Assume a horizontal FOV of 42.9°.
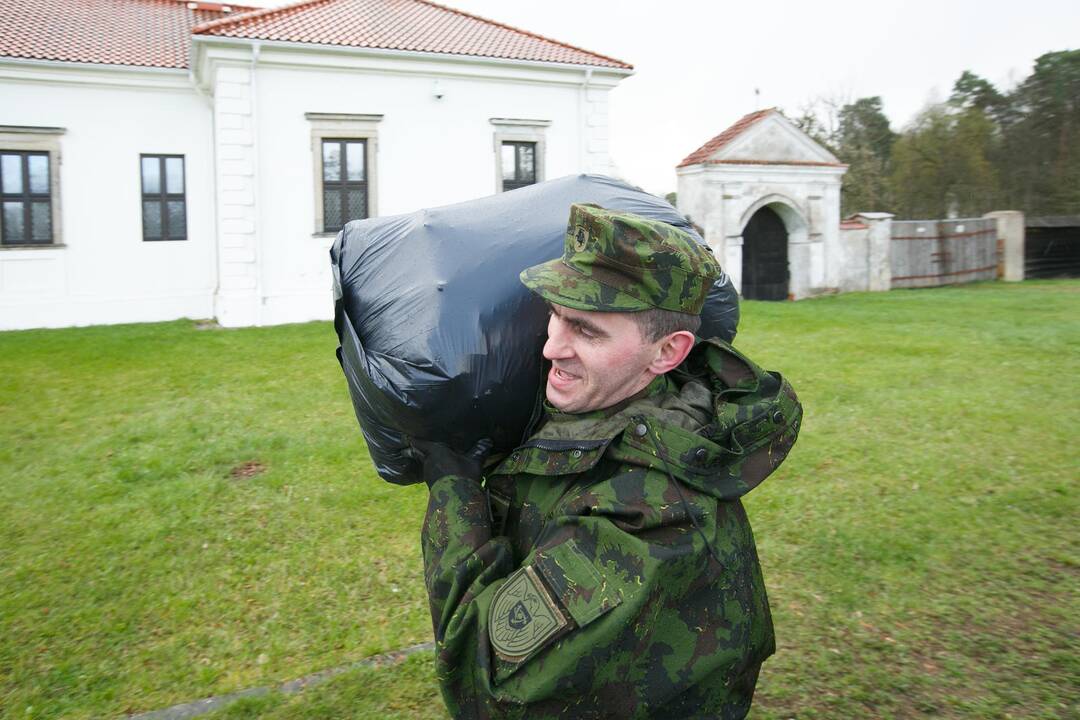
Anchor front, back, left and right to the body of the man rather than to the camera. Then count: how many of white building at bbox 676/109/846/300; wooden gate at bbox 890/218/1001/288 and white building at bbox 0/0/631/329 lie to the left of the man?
0

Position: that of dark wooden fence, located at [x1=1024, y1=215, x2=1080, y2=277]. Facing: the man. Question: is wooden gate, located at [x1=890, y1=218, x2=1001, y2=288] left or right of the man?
right

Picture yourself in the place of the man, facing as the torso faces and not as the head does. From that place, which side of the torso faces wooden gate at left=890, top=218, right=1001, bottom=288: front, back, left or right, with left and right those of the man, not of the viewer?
right

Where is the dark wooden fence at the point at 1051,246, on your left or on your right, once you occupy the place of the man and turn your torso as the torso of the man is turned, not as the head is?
on your right

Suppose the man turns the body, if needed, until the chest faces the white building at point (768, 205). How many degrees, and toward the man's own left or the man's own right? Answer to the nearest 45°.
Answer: approximately 90° to the man's own right

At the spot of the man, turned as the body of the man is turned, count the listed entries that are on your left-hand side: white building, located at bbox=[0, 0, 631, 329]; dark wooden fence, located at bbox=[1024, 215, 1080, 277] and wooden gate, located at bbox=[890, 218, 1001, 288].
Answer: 0

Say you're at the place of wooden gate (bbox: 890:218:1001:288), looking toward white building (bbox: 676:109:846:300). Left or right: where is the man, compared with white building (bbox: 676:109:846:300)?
left

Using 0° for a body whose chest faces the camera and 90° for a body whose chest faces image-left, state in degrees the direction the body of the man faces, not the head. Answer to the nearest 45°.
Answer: approximately 90°
